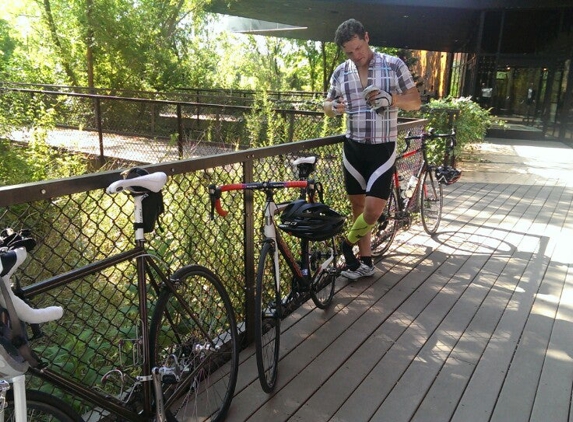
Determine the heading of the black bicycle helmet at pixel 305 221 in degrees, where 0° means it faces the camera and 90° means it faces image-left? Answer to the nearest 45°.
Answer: approximately 90°

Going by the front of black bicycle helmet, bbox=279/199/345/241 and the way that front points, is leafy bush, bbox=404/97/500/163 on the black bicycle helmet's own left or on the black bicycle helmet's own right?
on the black bicycle helmet's own right

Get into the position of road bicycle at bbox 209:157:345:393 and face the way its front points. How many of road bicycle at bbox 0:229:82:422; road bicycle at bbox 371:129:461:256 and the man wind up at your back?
2

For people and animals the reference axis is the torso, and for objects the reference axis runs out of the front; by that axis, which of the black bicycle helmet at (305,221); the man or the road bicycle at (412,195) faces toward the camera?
the man

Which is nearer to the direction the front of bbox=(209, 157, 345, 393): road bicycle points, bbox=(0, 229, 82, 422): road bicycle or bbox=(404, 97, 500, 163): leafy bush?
the road bicycle

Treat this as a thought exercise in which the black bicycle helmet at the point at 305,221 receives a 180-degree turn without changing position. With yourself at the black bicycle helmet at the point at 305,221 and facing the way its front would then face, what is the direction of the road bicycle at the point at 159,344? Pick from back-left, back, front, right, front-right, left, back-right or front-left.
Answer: back-right

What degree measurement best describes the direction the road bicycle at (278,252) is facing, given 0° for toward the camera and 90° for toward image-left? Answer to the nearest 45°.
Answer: approximately 45°

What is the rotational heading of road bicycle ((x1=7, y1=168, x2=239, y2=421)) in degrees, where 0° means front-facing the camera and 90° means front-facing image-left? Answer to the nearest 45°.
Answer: approximately 45°

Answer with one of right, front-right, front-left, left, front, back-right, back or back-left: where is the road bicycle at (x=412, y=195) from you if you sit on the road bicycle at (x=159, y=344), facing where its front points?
back

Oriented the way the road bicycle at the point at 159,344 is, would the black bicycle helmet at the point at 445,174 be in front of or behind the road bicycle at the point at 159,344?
behind

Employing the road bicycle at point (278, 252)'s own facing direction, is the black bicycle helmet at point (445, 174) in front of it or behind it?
behind

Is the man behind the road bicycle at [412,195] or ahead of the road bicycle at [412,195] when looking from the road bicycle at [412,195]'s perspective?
behind

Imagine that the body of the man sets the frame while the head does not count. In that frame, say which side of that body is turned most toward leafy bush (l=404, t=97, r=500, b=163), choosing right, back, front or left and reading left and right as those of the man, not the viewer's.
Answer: back

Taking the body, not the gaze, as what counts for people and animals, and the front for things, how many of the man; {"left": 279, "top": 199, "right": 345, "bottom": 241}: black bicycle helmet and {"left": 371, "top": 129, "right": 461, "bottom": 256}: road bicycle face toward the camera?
1

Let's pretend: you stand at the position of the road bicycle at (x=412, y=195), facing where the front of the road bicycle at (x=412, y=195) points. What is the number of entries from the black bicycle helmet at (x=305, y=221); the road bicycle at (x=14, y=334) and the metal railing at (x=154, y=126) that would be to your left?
1
